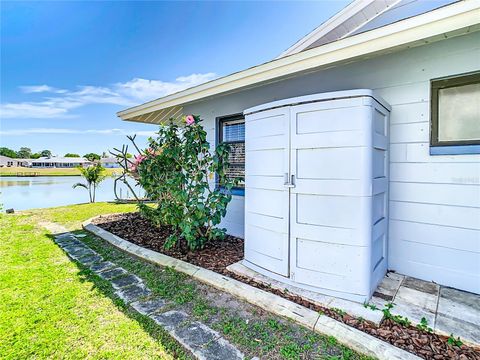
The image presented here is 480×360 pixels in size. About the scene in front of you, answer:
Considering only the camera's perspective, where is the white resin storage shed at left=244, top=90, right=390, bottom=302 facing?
facing the viewer and to the left of the viewer

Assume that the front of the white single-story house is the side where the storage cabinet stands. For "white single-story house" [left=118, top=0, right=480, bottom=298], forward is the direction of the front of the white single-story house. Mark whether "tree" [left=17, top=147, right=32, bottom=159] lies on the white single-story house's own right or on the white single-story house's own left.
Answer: on the white single-story house's own right

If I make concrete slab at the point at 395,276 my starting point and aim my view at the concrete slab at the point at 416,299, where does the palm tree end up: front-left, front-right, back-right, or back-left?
back-right

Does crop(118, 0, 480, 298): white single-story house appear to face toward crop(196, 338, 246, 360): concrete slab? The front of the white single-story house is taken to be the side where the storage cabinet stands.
yes
